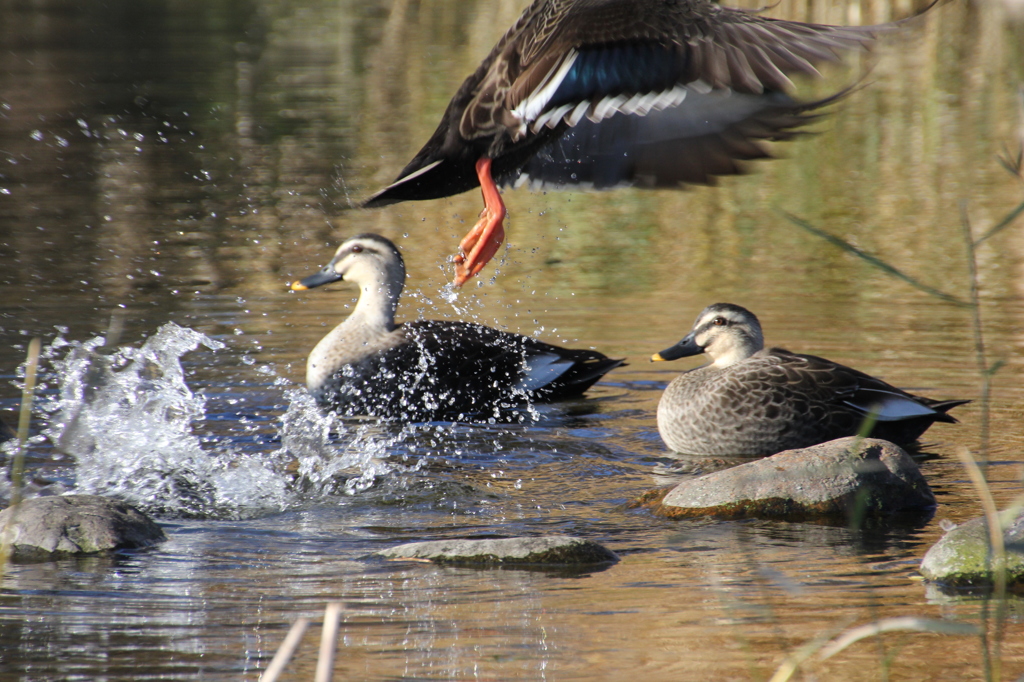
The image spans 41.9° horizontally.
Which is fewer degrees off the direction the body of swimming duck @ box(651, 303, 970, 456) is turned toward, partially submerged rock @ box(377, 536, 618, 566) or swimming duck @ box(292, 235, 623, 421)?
the swimming duck

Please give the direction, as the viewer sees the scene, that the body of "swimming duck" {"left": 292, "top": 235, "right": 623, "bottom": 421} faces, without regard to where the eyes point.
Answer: to the viewer's left

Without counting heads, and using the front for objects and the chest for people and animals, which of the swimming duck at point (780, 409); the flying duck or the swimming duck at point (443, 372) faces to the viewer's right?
the flying duck

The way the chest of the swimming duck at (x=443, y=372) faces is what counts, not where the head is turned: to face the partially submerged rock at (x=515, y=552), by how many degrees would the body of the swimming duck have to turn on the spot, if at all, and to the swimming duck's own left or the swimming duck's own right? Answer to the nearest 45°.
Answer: approximately 90° to the swimming duck's own left

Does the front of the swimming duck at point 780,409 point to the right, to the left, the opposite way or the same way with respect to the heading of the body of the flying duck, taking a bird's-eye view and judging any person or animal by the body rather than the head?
the opposite way

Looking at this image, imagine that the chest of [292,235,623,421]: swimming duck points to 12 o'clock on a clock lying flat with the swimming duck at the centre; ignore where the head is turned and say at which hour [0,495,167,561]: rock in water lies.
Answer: The rock in water is roughly at 10 o'clock from the swimming duck.

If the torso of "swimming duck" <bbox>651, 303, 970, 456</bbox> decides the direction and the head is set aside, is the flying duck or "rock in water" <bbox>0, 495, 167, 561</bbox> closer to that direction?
the rock in water

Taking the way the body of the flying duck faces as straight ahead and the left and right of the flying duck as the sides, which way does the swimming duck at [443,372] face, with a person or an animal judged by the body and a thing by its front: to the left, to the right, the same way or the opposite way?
the opposite way

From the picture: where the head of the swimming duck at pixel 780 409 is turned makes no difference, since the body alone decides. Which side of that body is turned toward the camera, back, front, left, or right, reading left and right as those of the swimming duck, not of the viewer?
left

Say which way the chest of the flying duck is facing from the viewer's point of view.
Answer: to the viewer's right
